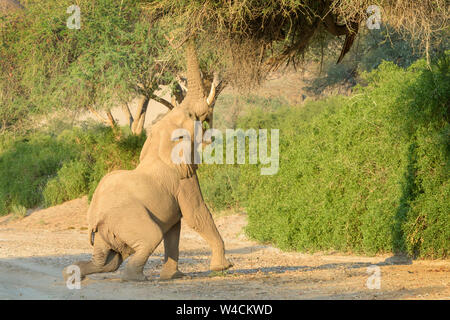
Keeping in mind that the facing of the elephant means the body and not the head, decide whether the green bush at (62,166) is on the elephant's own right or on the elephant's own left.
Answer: on the elephant's own left

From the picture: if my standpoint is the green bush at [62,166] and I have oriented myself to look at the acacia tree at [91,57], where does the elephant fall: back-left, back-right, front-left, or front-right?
back-right

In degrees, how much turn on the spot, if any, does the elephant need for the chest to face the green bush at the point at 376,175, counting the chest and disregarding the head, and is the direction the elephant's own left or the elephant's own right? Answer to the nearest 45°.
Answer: approximately 45° to the elephant's own left

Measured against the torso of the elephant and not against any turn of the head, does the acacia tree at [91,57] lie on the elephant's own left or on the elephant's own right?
on the elephant's own left

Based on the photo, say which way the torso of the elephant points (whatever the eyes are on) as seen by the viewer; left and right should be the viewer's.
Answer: facing to the right of the viewer

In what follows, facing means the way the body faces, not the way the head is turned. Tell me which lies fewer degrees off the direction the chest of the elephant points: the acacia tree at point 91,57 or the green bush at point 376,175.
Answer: the green bush
